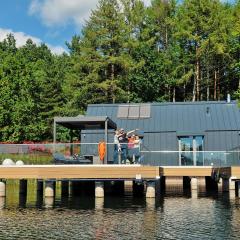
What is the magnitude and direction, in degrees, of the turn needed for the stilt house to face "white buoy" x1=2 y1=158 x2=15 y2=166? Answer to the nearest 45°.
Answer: approximately 45° to its right

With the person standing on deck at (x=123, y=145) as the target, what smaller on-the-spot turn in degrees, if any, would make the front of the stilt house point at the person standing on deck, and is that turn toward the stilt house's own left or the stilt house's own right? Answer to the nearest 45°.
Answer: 0° — it already faces them

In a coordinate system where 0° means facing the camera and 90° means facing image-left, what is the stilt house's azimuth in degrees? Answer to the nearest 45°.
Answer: approximately 0°
